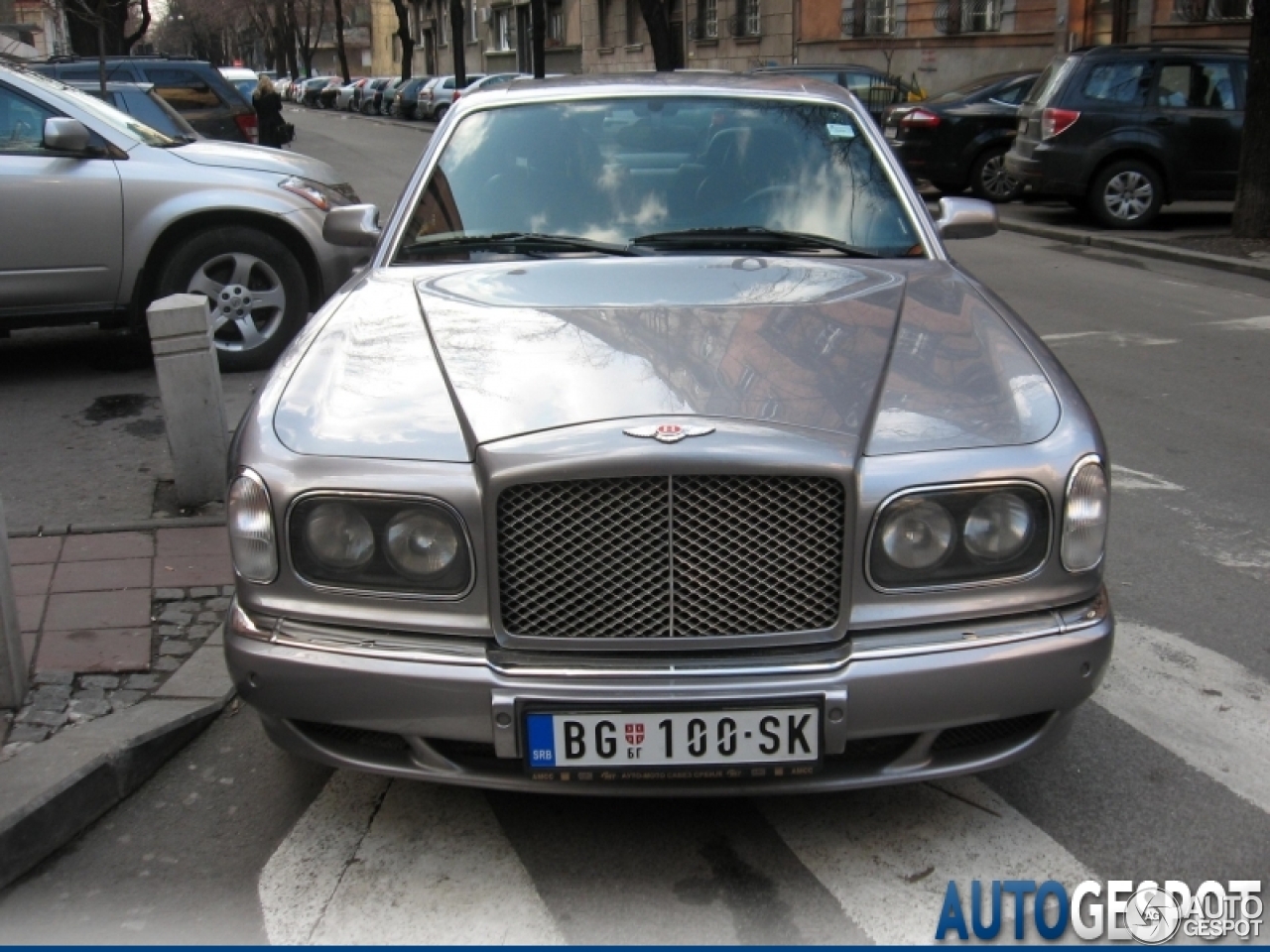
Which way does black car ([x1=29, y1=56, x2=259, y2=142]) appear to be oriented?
to the viewer's left

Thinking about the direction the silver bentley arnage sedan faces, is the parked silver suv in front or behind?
behind

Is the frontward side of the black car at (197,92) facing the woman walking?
no

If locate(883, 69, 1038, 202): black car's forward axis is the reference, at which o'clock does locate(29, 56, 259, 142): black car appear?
locate(29, 56, 259, 142): black car is roughly at 7 o'clock from locate(883, 69, 1038, 202): black car.

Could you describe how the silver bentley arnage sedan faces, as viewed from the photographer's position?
facing the viewer

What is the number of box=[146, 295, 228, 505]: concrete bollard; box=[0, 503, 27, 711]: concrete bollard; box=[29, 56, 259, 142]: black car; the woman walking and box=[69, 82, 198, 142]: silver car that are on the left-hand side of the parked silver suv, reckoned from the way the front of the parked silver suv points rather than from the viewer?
3

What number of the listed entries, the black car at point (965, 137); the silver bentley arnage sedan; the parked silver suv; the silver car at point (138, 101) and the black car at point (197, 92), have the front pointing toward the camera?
1

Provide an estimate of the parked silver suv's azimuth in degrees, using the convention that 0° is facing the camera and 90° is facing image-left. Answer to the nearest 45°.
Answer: approximately 270°

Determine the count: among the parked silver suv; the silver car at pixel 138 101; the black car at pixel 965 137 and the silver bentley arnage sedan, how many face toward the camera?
1

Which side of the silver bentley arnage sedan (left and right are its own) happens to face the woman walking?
back

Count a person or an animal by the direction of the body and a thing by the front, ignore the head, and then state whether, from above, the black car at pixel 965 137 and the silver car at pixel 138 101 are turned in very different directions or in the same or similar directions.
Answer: same or similar directions

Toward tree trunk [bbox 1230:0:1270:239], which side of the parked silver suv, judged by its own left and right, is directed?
front

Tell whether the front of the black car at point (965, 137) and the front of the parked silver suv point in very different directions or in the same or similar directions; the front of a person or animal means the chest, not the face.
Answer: same or similar directions

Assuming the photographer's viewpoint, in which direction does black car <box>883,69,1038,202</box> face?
facing away from the viewer and to the right of the viewer
